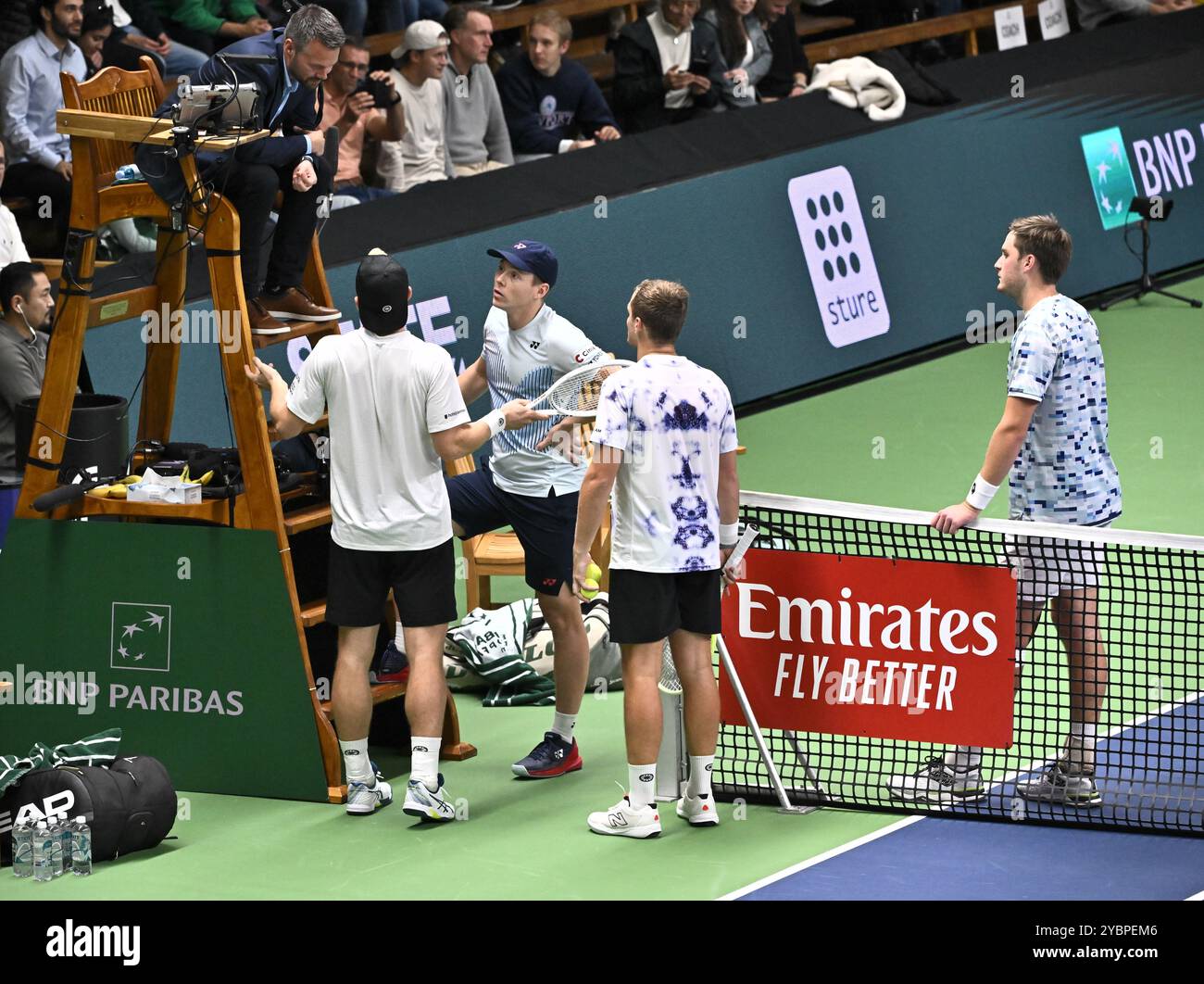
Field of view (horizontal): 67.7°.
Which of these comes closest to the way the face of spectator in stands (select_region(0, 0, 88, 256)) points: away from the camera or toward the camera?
toward the camera

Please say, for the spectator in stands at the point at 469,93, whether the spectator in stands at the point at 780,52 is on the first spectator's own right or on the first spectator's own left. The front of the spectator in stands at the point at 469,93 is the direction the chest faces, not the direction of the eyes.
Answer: on the first spectator's own left

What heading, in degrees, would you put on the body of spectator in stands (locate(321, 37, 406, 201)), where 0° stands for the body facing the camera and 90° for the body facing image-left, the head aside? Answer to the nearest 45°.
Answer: approximately 315°

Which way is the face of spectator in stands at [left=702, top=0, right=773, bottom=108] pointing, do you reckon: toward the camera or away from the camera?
toward the camera

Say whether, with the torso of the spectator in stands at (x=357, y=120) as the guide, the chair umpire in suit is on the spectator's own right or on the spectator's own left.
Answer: on the spectator's own right

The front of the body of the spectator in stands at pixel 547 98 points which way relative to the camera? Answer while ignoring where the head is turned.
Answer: toward the camera

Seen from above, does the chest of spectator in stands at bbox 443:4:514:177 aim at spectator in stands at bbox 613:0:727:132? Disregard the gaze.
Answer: no

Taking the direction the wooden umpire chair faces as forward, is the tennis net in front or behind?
in front

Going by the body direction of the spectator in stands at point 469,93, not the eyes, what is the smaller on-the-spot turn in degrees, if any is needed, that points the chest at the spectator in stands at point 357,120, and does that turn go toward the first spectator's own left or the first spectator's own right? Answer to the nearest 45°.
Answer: approximately 90° to the first spectator's own right

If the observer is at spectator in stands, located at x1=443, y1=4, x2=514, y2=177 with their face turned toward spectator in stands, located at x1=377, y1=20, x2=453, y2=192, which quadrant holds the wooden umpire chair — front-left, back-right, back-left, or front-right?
front-left

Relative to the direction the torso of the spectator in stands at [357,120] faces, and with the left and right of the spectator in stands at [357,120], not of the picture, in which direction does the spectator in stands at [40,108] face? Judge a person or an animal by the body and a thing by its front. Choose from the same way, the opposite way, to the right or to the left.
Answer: the same way

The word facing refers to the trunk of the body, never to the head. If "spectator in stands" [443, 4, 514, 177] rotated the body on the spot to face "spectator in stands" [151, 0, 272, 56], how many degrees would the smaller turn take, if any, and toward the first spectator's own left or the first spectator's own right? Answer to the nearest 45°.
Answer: approximately 135° to the first spectator's own right

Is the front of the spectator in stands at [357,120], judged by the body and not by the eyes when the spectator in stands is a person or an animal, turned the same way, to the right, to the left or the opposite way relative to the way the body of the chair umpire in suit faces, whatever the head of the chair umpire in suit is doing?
the same way

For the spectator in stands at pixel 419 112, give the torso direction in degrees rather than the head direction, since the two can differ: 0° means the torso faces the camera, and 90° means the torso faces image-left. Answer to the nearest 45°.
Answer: approximately 315°

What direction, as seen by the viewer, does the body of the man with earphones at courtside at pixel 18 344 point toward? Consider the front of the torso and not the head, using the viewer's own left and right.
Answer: facing to the right of the viewer
